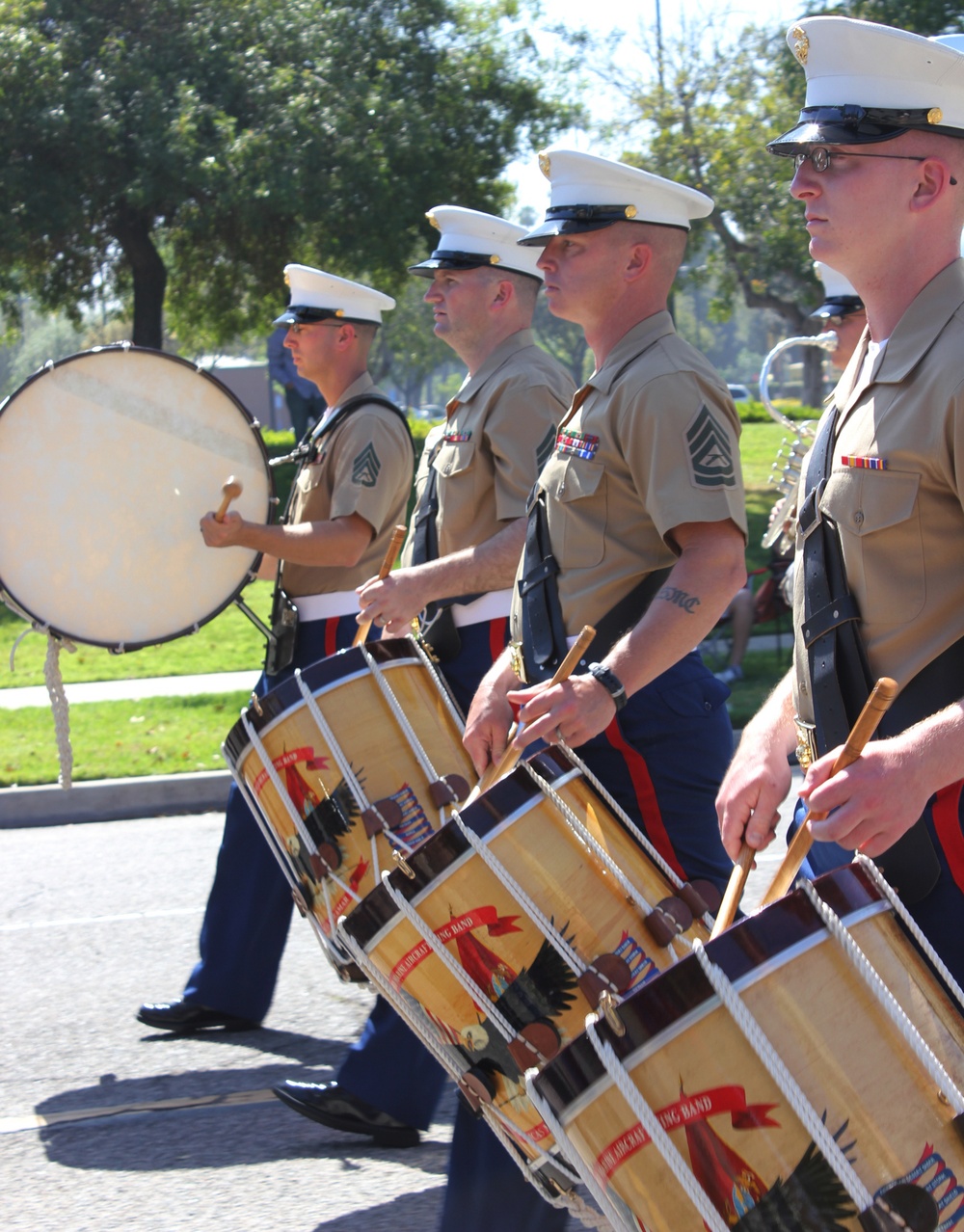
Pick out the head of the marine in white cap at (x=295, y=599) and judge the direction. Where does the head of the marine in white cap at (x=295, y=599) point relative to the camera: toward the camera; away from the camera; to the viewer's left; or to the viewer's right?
to the viewer's left

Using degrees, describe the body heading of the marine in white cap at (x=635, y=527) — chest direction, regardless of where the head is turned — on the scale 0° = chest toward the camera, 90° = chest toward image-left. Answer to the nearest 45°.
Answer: approximately 90°

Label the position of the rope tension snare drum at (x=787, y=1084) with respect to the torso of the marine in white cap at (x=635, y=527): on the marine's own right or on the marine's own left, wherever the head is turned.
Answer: on the marine's own left

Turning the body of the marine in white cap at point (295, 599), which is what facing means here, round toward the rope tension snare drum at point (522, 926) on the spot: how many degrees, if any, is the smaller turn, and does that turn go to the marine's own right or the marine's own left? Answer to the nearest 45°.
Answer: approximately 90° to the marine's own left

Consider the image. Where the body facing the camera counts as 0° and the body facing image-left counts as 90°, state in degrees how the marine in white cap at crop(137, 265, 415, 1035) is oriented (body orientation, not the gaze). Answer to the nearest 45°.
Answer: approximately 90°

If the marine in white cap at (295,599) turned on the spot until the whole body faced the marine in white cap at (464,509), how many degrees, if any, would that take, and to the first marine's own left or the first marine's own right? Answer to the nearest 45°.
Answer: approximately 135° to the first marine's own left

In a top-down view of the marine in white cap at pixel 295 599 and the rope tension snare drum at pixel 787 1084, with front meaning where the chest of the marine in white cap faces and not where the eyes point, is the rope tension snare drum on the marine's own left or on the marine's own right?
on the marine's own left

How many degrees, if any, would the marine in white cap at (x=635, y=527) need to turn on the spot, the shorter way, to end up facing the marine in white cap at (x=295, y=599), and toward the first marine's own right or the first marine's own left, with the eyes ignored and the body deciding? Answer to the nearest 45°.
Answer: approximately 45° to the first marine's own right
